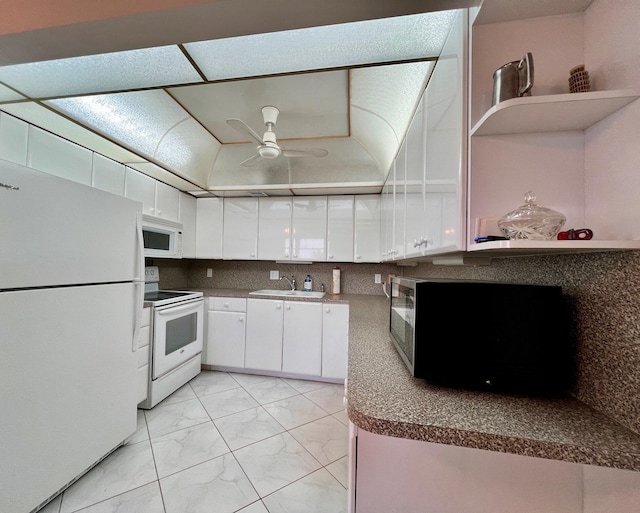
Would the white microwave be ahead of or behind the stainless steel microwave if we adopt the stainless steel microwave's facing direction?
ahead

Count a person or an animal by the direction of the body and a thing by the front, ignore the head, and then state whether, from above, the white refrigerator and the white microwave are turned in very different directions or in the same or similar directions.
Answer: same or similar directions

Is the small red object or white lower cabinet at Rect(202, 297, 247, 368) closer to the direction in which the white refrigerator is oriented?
the small red object

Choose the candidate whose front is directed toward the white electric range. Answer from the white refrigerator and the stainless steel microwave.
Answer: the stainless steel microwave

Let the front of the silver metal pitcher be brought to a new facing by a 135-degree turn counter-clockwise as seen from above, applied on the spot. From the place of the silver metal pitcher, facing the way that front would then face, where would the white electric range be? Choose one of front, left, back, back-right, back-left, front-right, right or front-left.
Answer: back-right

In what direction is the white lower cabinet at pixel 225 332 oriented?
toward the camera

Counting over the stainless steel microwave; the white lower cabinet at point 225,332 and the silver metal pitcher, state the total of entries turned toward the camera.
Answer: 1

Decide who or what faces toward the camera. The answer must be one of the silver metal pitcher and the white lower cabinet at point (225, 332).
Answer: the white lower cabinet

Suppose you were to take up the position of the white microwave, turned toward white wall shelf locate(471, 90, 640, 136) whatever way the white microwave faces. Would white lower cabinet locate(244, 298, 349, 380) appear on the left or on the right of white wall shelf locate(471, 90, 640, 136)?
left

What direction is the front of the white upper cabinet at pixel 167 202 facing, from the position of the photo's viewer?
facing the viewer and to the right of the viewer

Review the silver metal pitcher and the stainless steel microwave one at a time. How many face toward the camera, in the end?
0

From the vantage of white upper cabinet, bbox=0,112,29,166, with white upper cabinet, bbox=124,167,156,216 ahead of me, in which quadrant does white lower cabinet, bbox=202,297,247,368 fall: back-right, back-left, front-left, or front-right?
front-right

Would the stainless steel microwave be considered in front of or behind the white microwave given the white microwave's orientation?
in front

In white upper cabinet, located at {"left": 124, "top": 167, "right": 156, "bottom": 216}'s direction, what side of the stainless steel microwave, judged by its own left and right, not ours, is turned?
front

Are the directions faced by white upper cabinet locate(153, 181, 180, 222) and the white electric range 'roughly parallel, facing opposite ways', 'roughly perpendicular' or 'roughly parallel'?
roughly parallel
